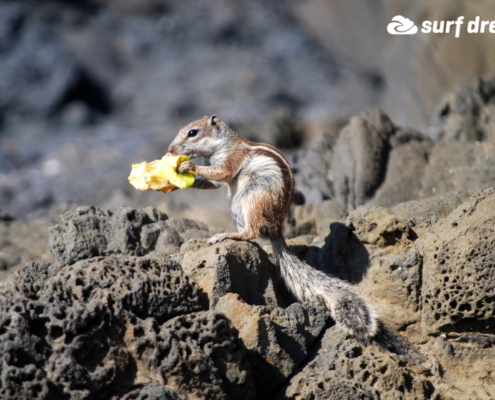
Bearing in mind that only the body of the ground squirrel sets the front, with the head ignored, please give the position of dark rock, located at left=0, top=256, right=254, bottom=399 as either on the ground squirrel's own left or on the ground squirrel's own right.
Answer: on the ground squirrel's own left

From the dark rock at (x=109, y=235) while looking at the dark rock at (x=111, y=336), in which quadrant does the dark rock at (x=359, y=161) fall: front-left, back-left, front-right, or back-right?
back-left

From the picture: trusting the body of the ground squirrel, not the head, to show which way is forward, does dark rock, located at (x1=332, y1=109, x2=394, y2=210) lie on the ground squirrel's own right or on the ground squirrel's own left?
on the ground squirrel's own right

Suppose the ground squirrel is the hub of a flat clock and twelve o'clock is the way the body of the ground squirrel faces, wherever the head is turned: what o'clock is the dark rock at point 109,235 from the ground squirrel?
The dark rock is roughly at 12 o'clock from the ground squirrel.

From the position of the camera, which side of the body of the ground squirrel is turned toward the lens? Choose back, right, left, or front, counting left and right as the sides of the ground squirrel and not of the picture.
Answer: left
